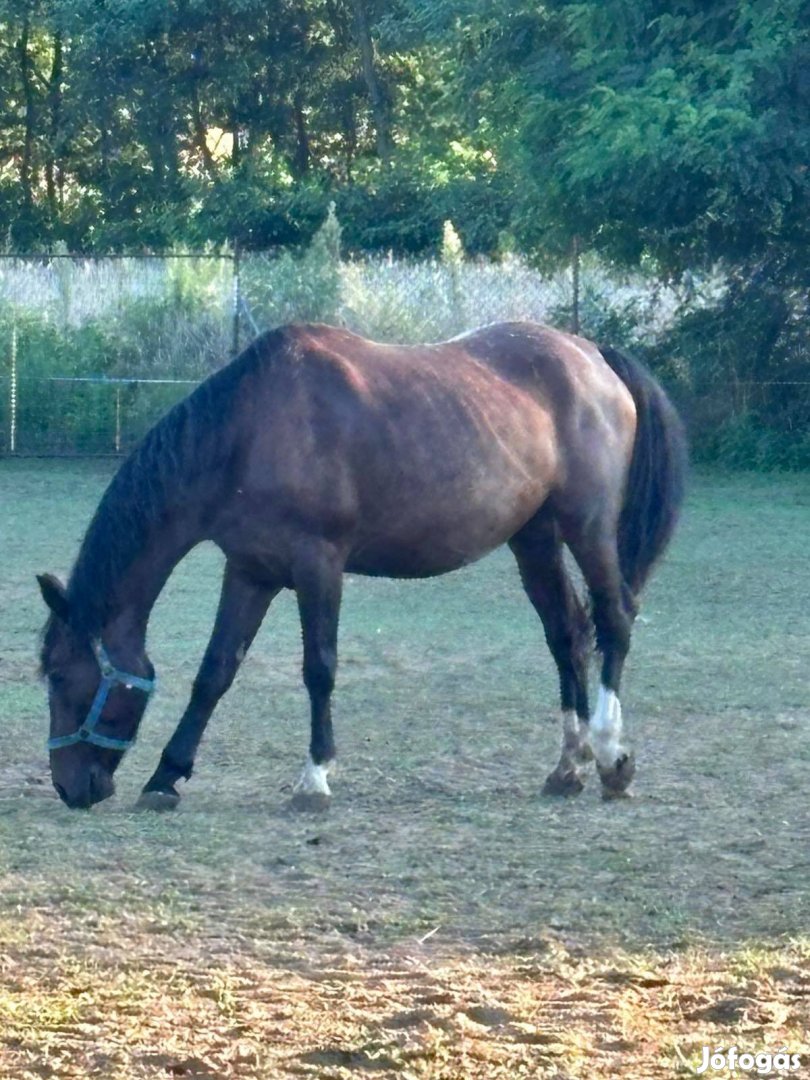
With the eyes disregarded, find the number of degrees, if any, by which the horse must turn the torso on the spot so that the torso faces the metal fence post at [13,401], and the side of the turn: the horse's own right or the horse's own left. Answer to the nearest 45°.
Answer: approximately 90° to the horse's own right

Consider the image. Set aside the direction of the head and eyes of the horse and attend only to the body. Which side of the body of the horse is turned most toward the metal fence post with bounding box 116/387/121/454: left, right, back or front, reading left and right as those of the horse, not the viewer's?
right

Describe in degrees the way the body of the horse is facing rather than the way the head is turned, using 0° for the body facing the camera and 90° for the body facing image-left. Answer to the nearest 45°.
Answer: approximately 90°
